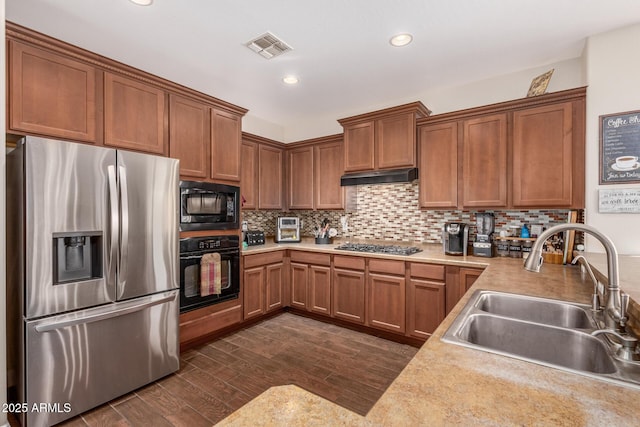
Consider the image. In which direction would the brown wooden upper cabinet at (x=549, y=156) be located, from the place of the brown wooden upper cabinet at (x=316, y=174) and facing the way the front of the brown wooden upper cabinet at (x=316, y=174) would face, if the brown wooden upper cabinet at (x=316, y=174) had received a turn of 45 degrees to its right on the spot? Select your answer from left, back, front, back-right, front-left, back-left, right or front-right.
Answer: back-left

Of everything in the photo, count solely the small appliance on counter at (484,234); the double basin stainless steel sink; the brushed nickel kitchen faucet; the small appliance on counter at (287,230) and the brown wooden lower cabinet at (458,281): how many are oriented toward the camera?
3

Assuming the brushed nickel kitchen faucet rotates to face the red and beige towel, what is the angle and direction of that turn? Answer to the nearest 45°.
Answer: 0° — it already faces it

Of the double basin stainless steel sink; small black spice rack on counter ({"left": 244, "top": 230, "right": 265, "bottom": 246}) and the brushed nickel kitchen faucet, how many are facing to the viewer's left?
2

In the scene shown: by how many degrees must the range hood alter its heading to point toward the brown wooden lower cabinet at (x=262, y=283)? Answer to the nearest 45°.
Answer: approximately 45° to its right

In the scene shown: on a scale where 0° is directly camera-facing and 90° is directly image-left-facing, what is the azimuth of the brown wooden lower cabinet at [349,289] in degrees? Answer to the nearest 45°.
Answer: approximately 45°

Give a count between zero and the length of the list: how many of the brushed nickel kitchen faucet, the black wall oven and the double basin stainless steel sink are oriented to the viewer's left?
2

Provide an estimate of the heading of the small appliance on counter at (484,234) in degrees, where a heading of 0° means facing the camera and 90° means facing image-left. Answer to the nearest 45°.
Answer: approximately 0°

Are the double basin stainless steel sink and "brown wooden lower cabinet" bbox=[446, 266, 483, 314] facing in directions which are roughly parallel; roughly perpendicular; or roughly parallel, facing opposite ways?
roughly perpendicular
